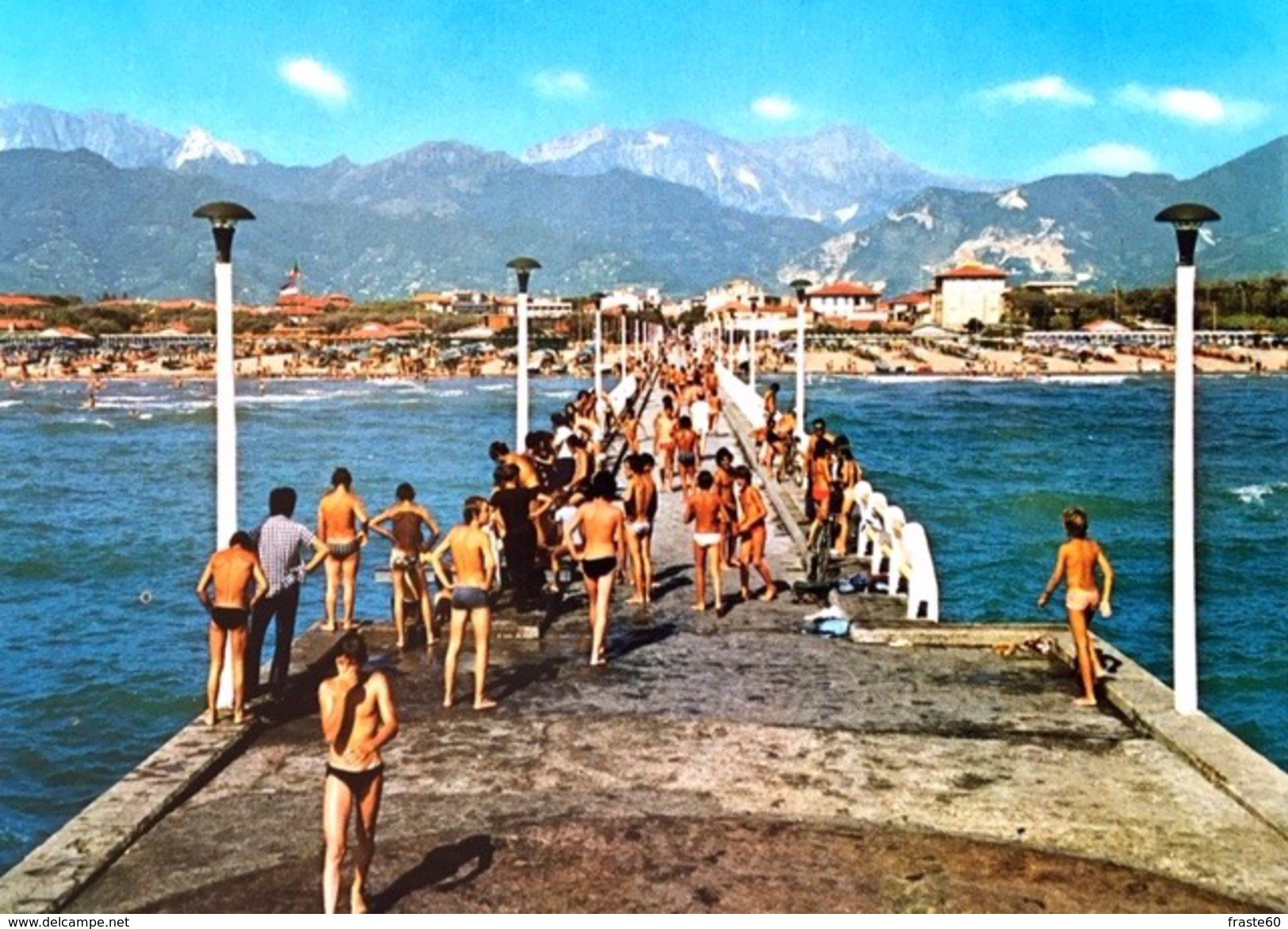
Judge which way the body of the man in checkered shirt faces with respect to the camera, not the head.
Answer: away from the camera

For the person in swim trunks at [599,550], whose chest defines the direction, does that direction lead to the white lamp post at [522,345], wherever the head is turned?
yes

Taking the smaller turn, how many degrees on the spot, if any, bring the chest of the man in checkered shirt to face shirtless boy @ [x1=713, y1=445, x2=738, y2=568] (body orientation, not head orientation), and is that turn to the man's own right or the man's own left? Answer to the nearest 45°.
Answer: approximately 45° to the man's own right

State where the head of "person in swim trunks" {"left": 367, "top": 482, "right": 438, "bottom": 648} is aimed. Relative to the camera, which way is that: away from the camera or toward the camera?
away from the camera

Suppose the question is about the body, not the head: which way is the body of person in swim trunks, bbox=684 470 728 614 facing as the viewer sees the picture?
away from the camera

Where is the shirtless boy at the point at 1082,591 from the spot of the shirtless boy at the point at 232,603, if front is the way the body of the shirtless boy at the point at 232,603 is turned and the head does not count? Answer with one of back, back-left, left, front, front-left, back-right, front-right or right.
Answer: right

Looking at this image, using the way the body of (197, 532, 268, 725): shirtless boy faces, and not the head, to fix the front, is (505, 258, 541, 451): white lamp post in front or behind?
in front

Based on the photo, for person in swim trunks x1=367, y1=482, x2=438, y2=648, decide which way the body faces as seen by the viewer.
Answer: away from the camera

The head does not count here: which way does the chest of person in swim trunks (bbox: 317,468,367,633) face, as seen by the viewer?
away from the camera
